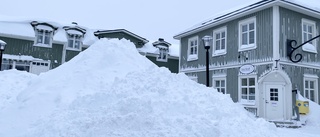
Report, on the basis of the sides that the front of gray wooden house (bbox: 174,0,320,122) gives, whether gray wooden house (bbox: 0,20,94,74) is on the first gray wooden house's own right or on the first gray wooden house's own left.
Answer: on the first gray wooden house's own right

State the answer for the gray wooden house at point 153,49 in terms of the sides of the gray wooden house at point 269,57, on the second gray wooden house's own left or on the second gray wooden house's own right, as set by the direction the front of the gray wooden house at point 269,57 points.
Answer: on the second gray wooden house's own right

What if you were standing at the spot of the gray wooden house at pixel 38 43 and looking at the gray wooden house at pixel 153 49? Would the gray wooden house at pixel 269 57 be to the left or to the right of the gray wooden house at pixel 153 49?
right

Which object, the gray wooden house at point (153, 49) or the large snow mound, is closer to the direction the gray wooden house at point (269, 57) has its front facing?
the large snow mound

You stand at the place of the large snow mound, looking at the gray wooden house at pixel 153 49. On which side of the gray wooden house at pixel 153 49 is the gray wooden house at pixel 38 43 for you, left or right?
left

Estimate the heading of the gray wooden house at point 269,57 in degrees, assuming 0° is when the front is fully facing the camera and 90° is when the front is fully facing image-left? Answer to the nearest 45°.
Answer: approximately 0°

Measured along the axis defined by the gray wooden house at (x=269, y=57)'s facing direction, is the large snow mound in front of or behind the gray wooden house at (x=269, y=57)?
in front

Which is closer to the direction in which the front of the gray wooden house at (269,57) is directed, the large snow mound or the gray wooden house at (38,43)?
the large snow mound
